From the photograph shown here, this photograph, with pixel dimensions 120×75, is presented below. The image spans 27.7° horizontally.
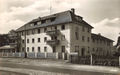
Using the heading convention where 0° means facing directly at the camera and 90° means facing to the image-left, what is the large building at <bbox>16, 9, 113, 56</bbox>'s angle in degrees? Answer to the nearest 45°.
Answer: approximately 45°

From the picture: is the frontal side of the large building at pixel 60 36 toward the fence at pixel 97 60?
no
